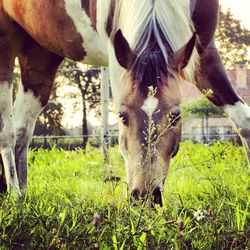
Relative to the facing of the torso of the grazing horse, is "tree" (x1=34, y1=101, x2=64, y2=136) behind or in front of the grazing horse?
behind

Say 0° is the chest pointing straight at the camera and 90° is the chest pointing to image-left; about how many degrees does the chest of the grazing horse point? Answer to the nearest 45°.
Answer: approximately 315°

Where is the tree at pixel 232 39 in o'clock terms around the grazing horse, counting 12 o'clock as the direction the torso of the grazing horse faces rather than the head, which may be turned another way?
The tree is roughly at 8 o'clock from the grazing horse.
